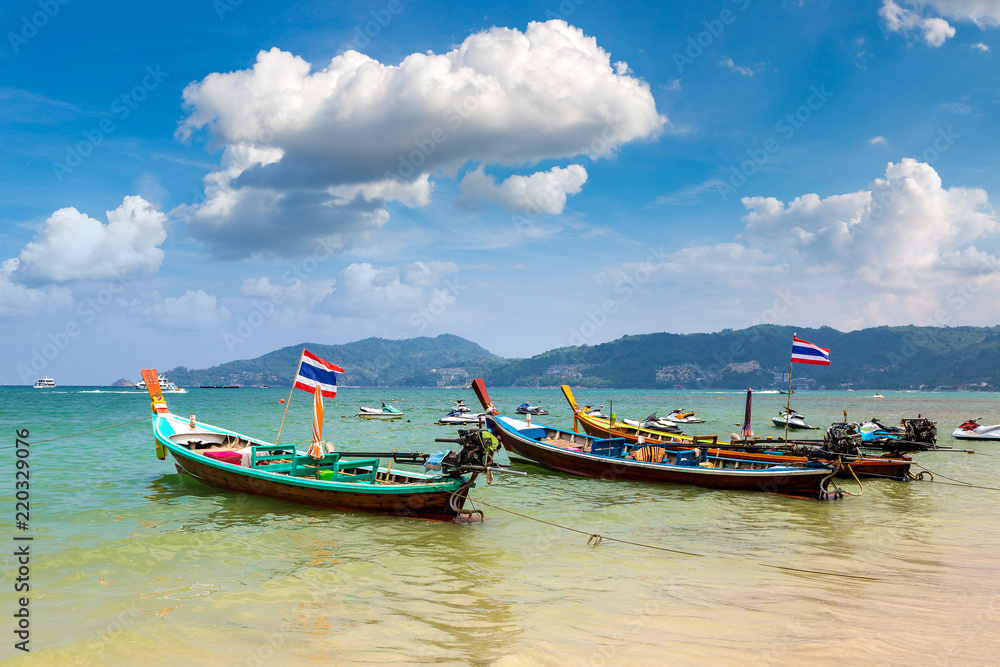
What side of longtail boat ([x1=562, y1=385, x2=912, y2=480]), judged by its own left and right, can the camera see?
left

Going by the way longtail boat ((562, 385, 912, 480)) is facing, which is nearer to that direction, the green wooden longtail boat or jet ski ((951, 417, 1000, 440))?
the green wooden longtail boat

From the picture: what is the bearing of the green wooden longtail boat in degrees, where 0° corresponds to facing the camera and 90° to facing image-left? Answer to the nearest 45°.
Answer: approximately 135°
